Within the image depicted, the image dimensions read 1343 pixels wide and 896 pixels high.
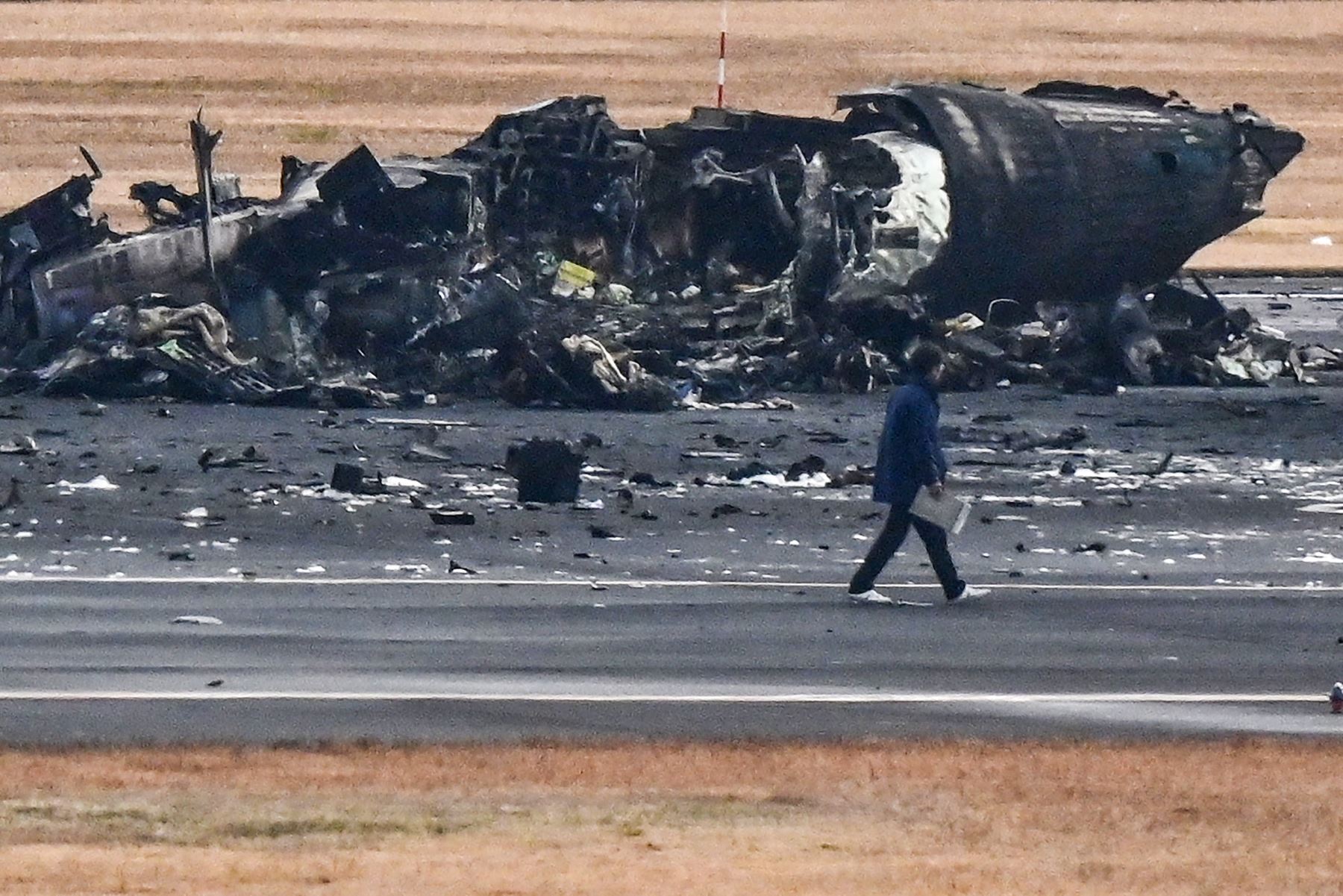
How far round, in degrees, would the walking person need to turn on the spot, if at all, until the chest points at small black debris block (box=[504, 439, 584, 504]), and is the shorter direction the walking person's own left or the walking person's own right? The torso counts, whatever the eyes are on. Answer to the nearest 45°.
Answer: approximately 135° to the walking person's own left

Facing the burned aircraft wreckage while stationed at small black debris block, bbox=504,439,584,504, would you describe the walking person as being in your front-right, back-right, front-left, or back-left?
back-right

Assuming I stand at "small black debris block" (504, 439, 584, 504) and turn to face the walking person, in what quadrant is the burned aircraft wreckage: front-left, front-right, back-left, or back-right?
back-left

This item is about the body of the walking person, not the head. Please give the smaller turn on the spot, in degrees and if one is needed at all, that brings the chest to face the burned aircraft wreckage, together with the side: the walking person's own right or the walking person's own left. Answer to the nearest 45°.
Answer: approximately 90° to the walking person's own left

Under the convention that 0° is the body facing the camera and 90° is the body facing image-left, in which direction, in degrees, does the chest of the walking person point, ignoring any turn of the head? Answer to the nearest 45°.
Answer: approximately 270°
